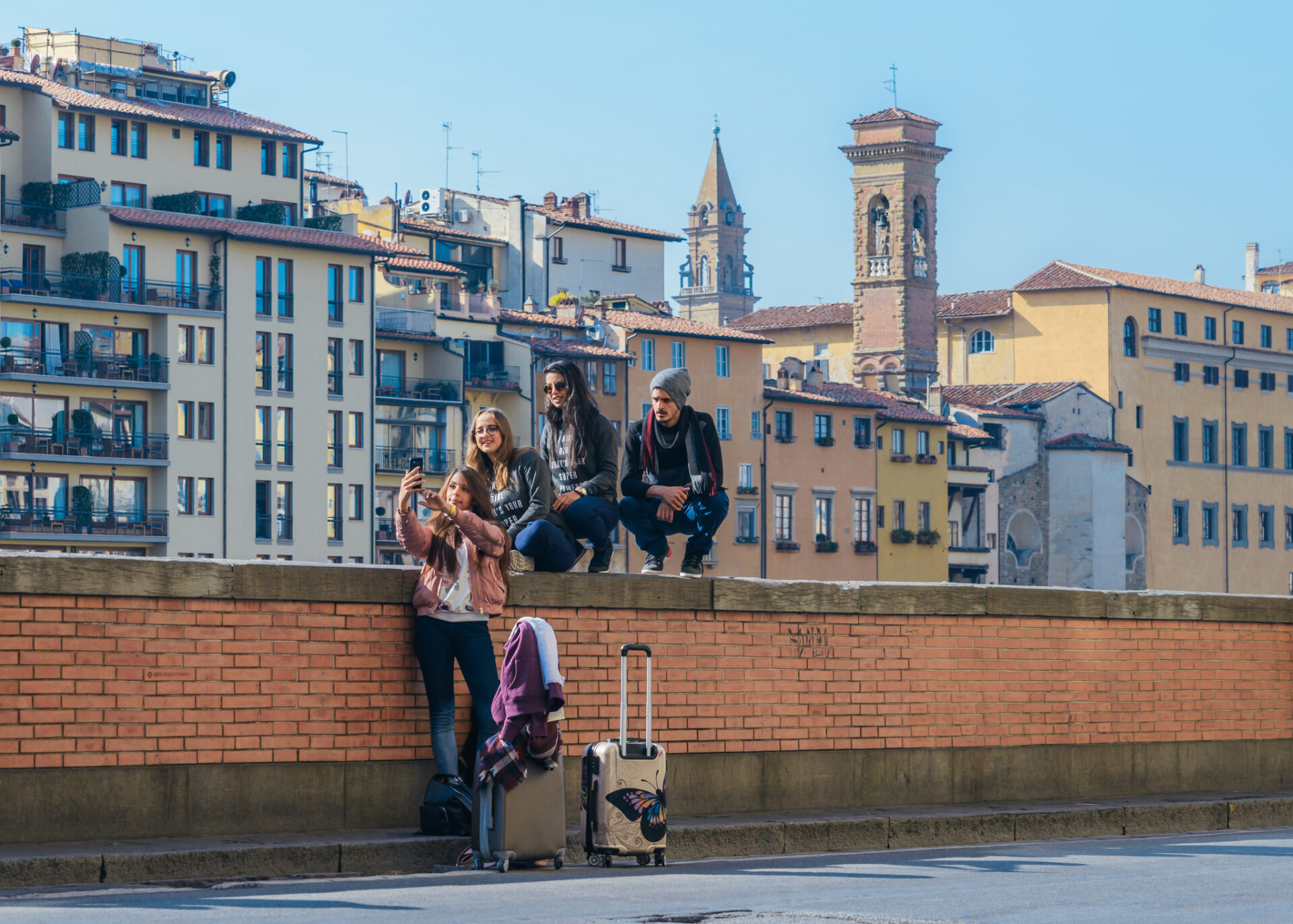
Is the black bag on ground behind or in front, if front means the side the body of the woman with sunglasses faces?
in front

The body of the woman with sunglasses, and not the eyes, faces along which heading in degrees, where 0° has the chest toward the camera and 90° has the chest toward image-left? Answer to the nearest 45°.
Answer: approximately 45°

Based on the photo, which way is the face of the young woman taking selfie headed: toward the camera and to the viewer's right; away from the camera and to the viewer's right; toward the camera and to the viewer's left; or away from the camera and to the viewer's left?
toward the camera and to the viewer's left

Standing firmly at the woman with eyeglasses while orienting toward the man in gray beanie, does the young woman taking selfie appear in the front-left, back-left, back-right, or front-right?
back-right

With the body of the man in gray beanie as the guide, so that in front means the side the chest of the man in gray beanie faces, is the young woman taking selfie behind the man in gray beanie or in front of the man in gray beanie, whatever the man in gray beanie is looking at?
in front

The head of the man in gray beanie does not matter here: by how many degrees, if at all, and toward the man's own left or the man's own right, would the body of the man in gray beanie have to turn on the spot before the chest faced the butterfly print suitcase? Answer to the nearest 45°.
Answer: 0° — they already face it

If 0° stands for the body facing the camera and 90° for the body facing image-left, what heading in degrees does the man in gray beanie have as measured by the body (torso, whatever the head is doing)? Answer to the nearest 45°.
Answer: approximately 0°

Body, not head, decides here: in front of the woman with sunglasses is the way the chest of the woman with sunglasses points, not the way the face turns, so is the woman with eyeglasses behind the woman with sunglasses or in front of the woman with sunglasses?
in front

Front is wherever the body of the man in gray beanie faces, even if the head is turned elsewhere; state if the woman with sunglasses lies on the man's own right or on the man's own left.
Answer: on the man's own right

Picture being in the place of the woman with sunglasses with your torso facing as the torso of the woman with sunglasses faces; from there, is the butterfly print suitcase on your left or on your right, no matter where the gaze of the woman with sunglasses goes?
on your left
